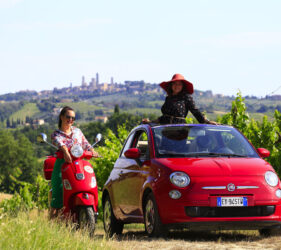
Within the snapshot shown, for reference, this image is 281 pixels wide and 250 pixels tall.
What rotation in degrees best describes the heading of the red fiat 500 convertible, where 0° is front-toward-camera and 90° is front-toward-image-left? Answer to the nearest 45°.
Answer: approximately 315°

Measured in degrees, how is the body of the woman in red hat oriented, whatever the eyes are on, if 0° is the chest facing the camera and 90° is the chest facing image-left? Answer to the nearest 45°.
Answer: approximately 0°

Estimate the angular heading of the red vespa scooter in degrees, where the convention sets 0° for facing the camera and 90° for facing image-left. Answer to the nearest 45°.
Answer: approximately 315°

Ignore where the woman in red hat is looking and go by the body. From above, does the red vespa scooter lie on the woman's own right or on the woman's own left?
on the woman's own right

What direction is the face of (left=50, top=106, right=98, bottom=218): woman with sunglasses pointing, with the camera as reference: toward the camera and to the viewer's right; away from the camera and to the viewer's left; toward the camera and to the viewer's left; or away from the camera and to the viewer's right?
toward the camera and to the viewer's right

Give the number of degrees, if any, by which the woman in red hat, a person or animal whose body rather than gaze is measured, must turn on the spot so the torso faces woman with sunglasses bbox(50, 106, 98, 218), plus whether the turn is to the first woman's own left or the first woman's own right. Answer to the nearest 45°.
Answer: approximately 45° to the first woman's own right

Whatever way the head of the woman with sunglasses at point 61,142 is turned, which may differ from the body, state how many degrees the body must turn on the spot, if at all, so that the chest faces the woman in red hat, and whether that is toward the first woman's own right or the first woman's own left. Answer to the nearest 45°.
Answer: approximately 45° to the first woman's own left
